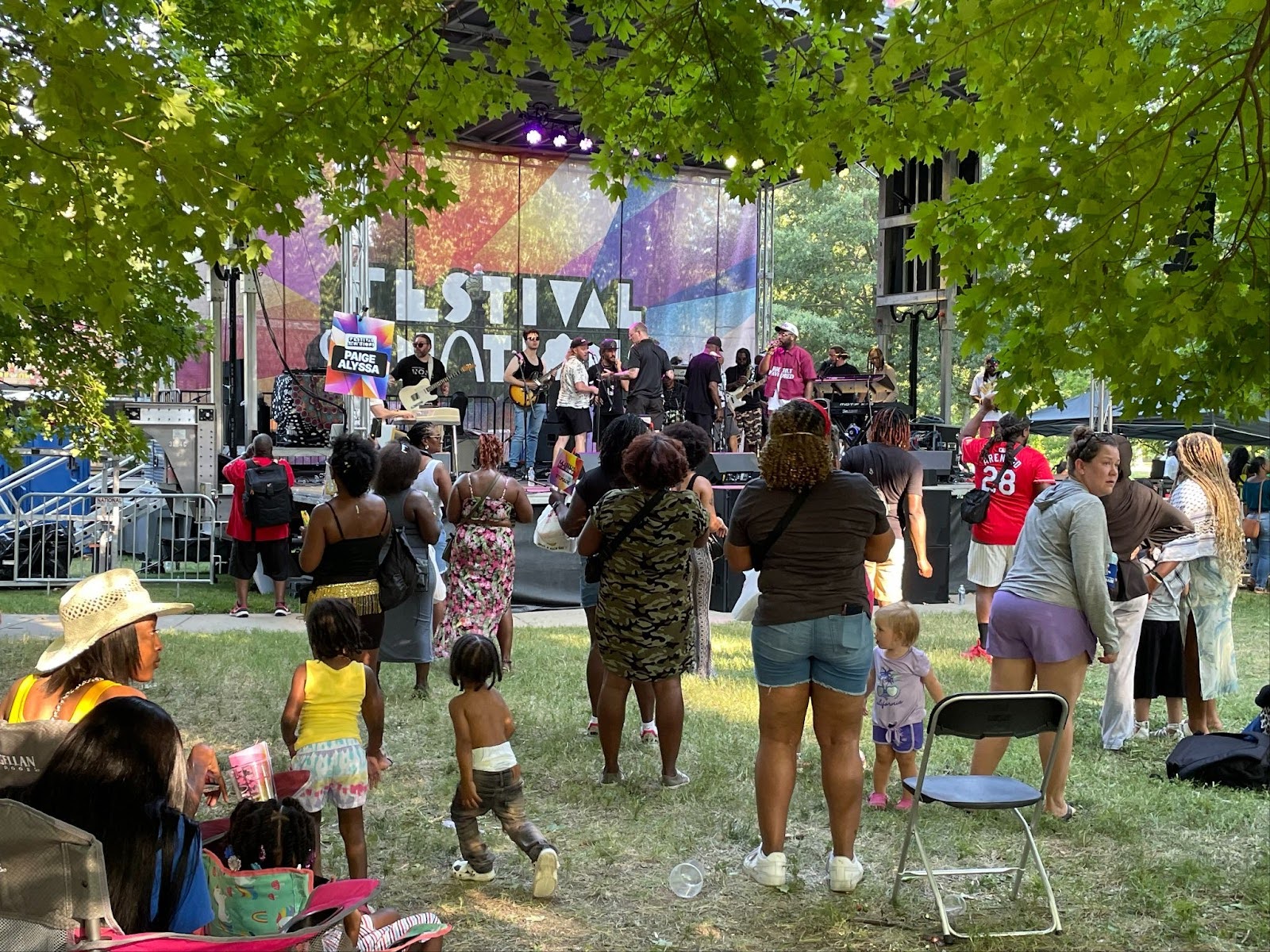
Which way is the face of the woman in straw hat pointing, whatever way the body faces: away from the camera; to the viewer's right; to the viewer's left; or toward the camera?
to the viewer's right

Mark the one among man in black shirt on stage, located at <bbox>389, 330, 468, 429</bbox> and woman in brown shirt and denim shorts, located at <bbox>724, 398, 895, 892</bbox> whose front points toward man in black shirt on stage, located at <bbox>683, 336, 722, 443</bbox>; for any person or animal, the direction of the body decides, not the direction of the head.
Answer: the woman in brown shirt and denim shorts

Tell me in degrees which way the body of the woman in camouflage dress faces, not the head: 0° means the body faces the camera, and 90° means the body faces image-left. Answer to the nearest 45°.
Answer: approximately 180°

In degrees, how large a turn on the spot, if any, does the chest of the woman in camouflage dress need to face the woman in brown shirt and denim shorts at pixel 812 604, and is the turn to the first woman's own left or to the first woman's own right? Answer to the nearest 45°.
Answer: approximately 135° to the first woman's own right

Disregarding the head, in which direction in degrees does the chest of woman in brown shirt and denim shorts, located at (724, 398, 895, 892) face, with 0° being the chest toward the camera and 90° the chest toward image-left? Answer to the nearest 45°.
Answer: approximately 180°

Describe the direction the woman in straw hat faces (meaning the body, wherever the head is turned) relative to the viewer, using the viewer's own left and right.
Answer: facing away from the viewer and to the right of the viewer

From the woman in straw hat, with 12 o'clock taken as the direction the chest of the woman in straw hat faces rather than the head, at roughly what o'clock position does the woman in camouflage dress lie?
The woman in camouflage dress is roughly at 12 o'clock from the woman in straw hat.

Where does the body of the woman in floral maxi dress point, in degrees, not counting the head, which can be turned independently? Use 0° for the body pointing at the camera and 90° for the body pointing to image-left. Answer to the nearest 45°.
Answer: approximately 180°

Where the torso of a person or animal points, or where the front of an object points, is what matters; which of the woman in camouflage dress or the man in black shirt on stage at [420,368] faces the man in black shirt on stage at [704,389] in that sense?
the woman in camouflage dress
